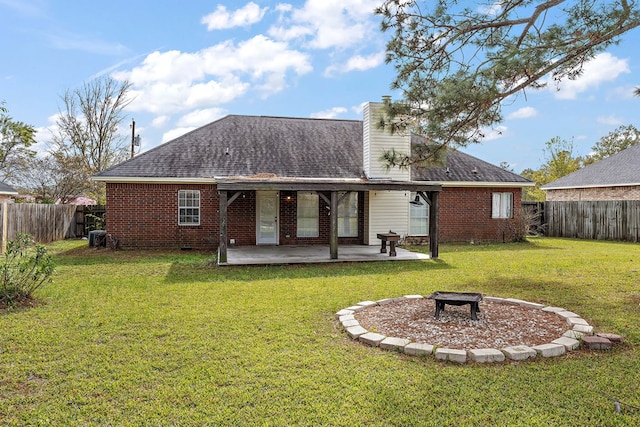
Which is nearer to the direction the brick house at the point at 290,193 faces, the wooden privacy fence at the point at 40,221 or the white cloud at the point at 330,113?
the white cloud

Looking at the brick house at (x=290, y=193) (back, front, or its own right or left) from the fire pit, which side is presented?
back

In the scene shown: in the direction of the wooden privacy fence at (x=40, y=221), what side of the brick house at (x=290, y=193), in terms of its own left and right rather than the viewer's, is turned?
left

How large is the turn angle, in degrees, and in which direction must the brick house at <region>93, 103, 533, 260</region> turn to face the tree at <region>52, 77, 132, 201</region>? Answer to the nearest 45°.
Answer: approximately 45° to its left

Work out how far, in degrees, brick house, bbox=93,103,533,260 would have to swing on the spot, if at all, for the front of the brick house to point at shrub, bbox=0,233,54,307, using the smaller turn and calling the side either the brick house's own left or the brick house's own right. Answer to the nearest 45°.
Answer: approximately 135° to the brick house's own left

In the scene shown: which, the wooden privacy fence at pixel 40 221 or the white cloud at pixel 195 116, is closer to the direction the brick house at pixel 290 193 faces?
the white cloud

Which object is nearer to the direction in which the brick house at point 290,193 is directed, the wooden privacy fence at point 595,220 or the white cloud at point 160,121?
the white cloud

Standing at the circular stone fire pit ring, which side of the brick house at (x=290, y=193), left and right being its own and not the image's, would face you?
back

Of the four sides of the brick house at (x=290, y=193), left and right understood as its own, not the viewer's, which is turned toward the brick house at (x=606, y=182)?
right

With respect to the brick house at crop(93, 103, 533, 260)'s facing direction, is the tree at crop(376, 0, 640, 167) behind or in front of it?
behind

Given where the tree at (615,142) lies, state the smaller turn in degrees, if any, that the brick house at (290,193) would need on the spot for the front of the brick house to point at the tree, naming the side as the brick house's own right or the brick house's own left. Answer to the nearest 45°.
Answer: approximately 45° to the brick house's own right

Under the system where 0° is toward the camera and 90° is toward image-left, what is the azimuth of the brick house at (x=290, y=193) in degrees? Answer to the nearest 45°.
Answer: approximately 180°
